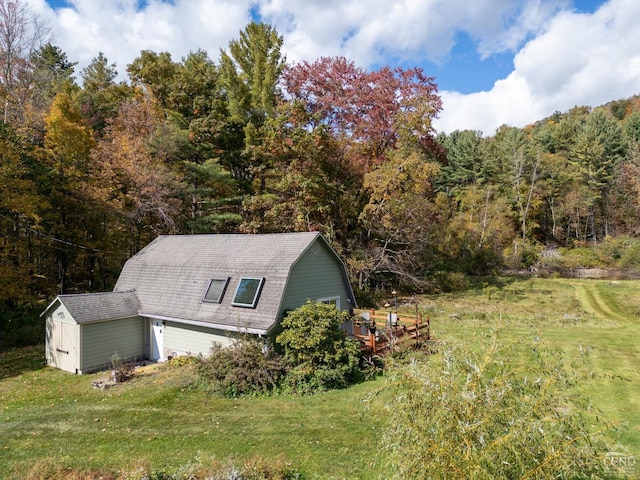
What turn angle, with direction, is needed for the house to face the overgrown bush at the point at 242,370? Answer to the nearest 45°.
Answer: approximately 45° to its left

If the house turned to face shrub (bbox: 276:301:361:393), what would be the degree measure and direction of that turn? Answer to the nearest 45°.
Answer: approximately 90° to its left

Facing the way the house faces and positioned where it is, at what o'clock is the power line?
The power line is roughly at 3 o'clock from the house.

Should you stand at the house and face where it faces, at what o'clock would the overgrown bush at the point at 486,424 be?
The overgrown bush is roughly at 10 o'clock from the house.

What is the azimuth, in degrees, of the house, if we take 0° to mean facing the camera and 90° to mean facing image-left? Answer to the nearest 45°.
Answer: approximately 45°

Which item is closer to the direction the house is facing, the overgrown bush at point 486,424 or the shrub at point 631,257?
the overgrown bush

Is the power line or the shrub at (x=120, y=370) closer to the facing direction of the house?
the shrub

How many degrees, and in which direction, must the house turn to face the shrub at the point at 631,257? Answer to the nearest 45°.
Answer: approximately 135° to its left

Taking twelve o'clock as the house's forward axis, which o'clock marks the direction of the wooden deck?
The wooden deck is roughly at 8 o'clock from the house.

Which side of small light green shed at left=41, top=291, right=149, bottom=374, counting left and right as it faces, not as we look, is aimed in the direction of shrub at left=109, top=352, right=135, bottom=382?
left

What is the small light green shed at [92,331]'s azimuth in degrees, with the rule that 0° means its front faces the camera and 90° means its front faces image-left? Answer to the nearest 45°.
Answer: approximately 45°
